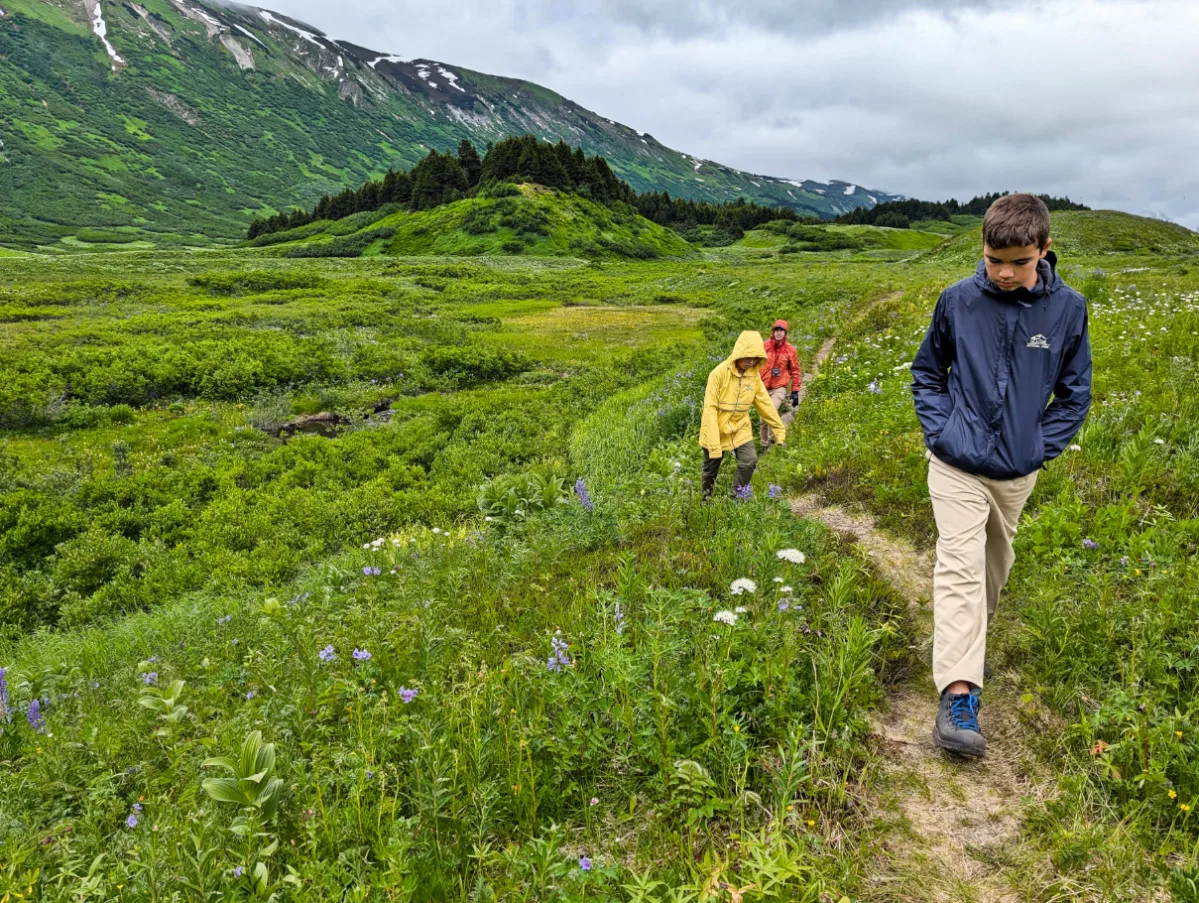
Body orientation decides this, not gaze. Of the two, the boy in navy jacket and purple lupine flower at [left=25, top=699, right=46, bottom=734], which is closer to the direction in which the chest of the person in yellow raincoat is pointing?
the boy in navy jacket

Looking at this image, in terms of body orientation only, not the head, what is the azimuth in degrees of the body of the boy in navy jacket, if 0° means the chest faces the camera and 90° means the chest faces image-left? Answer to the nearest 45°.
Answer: approximately 0°

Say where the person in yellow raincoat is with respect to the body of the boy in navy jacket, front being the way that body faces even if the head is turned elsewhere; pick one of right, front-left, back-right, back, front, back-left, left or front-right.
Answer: back-right

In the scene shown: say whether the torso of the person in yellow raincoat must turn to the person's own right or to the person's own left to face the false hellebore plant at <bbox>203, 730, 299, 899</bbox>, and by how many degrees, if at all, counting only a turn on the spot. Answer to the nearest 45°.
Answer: approximately 45° to the person's own right

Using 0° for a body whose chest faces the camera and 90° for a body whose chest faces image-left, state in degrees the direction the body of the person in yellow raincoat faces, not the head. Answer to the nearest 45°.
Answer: approximately 315°

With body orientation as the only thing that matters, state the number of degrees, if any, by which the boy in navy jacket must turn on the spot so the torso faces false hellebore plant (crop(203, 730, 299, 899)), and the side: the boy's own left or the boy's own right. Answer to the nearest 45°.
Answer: approximately 45° to the boy's own right

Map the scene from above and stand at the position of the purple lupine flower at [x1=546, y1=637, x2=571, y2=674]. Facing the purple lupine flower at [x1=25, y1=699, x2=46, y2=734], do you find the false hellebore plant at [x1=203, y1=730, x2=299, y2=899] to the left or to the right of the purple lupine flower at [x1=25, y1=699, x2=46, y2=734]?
left

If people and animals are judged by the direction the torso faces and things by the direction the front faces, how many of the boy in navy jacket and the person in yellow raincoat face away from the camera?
0

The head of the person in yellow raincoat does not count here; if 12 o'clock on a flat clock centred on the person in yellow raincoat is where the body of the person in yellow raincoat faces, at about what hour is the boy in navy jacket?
The boy in navy jacket is roughly at 1 o'clock from the person in yellow raincoat.

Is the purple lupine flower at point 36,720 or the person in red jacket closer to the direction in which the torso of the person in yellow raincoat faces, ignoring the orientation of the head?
the purple lupine flower
